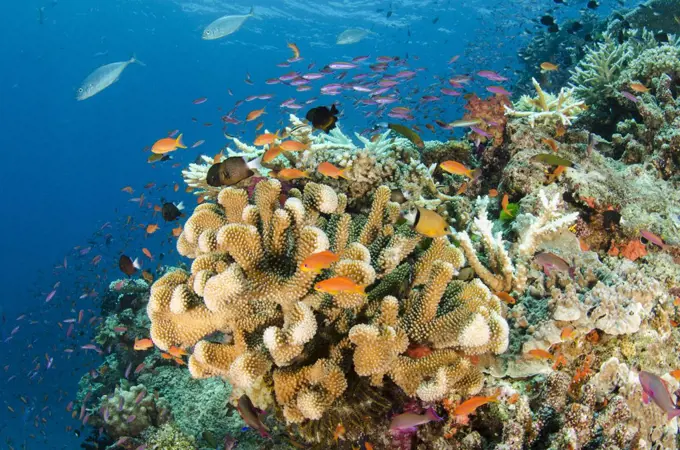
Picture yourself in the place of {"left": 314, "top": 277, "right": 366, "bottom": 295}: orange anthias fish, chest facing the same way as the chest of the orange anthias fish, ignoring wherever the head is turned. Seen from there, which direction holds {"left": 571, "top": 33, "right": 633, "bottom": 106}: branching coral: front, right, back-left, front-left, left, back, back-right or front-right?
back-right

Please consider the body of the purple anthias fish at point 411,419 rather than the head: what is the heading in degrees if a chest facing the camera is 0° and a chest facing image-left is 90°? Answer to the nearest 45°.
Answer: approximately 90°

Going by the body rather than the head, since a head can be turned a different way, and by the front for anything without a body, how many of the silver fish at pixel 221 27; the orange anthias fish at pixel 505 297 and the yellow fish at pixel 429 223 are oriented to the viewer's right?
2

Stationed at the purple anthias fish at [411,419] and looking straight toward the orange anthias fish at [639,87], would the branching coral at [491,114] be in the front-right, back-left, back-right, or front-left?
front-left

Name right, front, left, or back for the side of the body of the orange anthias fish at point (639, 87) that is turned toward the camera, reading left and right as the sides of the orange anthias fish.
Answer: left

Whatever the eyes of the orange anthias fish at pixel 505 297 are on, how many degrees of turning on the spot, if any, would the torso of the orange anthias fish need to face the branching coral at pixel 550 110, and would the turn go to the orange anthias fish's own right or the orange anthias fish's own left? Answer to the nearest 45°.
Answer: approximately 90° to the orange anthias fish's own left

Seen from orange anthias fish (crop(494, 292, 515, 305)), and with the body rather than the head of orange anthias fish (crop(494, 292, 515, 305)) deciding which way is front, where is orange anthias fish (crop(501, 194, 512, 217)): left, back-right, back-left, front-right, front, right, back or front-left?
left

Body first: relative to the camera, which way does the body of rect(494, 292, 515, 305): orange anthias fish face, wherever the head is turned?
to the viewer's right

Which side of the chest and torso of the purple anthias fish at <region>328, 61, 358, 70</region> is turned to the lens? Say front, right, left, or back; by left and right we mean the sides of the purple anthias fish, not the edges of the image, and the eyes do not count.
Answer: left

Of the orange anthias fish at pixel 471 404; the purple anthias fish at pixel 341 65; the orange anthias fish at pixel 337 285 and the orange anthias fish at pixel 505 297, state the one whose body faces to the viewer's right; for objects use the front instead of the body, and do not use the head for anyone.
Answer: the orange anthias fish at pixel 505 297

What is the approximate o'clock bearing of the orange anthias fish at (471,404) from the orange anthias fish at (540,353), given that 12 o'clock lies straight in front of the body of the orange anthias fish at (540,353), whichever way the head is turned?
the orange anthias fish at (471,404) is roughly at 10 o'clock from the orange anthias fish at (540,353).

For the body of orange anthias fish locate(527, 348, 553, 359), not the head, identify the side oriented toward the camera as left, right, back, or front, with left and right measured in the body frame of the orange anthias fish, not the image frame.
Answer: left

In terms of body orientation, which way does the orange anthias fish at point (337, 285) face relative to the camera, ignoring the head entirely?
to the viewer's left
